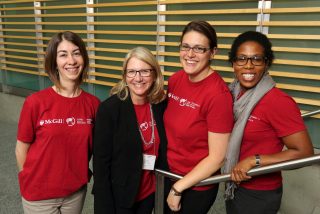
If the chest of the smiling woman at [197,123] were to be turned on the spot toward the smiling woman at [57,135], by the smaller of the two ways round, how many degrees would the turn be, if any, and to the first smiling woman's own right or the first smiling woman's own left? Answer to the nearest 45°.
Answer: approximately 45° to the first smiling woman's own right

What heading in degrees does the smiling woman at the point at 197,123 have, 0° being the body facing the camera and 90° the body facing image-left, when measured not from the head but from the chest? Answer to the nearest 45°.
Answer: approximately 45°

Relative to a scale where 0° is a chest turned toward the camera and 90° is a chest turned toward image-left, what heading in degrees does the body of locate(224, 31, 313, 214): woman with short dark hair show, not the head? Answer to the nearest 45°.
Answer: approximately 45°

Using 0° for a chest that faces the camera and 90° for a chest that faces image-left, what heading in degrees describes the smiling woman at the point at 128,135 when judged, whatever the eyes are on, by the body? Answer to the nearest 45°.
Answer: approximately 315°
